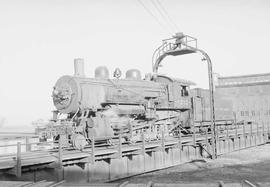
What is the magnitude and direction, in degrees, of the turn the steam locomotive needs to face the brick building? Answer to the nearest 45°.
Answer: approximately 180°

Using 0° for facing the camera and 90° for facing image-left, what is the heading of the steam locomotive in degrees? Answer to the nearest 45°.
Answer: approximately 45°
